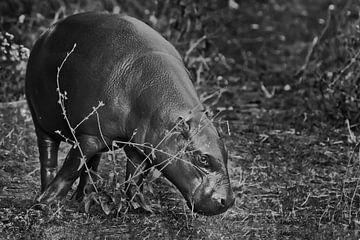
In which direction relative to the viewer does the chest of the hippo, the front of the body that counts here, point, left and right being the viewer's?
facing to the right of the viewer

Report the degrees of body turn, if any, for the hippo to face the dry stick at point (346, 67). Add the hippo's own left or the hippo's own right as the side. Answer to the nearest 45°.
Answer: approximately 45° to the hippo's own left
